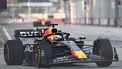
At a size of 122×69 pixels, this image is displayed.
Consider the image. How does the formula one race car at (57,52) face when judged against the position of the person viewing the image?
facing the viewer and to the right of the viewer
